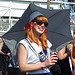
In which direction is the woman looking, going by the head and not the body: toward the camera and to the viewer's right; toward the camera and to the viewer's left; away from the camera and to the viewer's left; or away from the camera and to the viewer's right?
toward the camera and to the viewer's right

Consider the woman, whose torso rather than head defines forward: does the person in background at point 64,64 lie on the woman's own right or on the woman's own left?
on the woman's own left

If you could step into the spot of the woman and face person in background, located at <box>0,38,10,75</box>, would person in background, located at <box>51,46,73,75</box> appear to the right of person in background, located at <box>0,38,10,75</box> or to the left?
right
